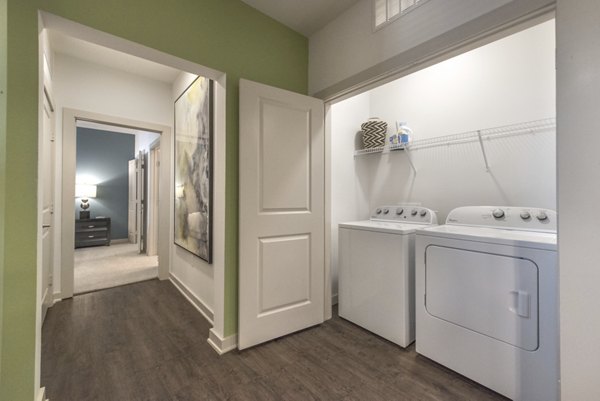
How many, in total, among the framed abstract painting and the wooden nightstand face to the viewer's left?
1

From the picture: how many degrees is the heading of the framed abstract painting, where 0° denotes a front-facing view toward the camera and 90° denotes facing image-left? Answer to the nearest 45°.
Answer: approximately 90°

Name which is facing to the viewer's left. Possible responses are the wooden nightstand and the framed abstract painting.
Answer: the framed abstract painting

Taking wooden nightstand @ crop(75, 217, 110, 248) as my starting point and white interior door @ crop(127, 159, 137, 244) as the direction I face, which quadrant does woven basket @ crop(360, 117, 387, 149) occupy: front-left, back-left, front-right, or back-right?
front-right

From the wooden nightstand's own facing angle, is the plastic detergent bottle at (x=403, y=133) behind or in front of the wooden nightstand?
in front

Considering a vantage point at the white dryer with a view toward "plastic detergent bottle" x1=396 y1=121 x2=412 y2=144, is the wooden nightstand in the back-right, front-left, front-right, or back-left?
front-left

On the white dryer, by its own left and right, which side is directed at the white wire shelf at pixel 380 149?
right

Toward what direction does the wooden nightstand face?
toward the camera

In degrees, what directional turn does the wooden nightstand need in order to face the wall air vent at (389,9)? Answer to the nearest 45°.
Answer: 0° — it already faces it

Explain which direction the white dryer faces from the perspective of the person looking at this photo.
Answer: facing the viewer and to the left of the viewer

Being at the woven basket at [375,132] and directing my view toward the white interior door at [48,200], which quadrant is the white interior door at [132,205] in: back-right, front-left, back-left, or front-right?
front-right
